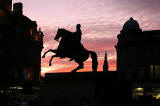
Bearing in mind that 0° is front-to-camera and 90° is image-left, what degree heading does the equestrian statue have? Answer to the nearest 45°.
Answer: approximately 90°
